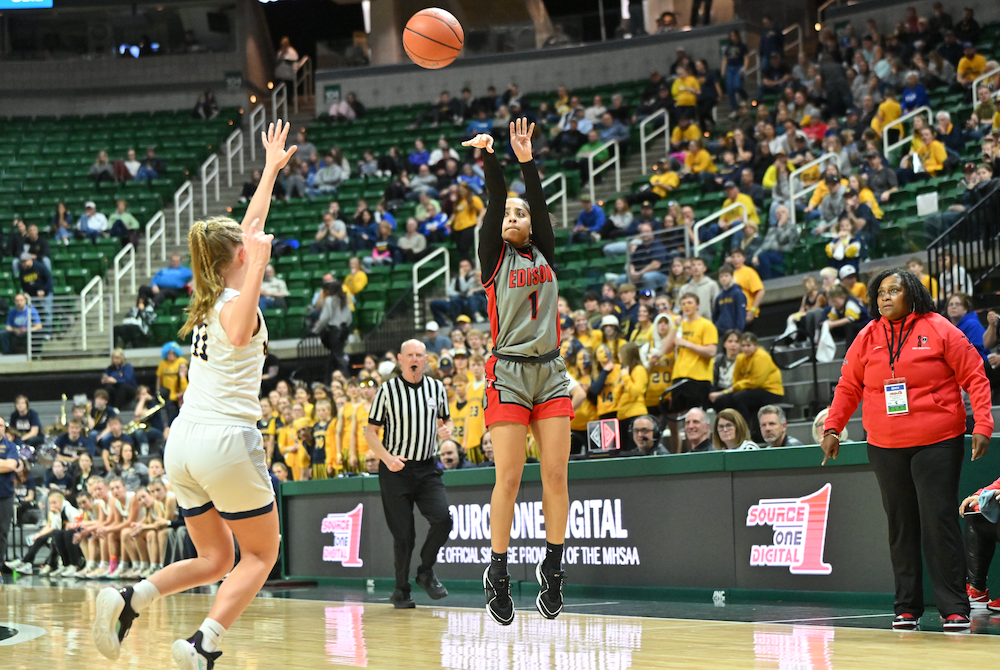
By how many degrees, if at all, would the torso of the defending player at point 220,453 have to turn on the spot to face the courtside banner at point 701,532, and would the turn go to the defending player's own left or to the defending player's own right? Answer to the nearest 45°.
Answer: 0° — they already face it

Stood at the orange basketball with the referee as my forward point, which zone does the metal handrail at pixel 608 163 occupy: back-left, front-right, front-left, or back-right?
front-right

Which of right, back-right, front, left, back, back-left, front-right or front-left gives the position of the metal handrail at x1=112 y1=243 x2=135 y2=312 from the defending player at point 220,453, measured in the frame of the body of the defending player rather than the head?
front-left

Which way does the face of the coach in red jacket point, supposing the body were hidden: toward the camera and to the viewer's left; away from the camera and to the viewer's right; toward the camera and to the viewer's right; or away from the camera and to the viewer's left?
toward the camera and to the viewer's left

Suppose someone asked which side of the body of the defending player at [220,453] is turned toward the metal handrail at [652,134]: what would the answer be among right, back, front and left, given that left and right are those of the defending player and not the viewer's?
front

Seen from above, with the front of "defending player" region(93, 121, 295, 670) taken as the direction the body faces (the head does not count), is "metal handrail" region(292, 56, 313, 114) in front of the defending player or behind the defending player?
in front

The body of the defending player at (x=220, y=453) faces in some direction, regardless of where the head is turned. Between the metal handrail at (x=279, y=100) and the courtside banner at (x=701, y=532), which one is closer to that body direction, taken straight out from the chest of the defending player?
the courtside banner

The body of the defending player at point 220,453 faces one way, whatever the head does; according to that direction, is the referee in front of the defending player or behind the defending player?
in front

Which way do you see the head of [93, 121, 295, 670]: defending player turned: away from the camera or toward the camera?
away from the camera

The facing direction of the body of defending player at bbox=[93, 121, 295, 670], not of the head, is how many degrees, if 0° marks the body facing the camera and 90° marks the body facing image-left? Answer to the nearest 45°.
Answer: approximately 225°

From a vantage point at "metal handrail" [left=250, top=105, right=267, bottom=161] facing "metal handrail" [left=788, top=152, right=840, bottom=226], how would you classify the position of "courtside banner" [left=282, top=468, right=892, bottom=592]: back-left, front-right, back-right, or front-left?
front-right

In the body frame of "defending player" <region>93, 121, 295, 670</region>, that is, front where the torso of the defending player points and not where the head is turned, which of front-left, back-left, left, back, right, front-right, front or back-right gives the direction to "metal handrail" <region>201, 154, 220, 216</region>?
front-left

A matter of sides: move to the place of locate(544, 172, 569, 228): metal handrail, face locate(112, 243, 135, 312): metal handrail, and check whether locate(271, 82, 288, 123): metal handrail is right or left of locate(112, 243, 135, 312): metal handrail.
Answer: right
